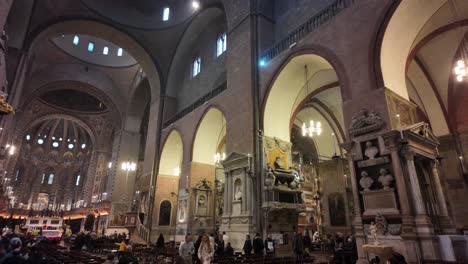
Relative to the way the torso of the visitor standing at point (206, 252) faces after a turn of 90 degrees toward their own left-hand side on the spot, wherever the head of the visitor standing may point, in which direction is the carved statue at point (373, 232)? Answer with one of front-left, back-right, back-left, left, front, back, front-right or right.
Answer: front

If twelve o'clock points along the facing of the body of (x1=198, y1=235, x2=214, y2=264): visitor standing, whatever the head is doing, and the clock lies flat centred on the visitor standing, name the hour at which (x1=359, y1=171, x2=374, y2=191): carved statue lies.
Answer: The carved statue is roughly at 8 o'clock from the visitor standing.

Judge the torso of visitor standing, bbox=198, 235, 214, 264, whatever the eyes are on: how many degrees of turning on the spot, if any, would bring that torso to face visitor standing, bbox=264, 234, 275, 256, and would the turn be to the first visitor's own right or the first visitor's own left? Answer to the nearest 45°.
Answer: approximately 135° to the first visitor's own left

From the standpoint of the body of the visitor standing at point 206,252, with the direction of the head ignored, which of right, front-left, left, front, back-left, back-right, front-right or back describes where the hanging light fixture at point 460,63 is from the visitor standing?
left

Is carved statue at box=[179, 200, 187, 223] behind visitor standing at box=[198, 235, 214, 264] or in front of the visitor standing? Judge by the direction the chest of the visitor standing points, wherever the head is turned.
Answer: in front

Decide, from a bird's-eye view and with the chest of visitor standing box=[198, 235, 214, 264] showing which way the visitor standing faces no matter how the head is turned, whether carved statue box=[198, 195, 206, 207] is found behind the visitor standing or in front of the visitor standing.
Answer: in front

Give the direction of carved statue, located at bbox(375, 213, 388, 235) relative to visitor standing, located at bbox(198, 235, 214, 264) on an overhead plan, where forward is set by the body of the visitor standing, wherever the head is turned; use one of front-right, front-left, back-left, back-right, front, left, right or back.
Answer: back-left

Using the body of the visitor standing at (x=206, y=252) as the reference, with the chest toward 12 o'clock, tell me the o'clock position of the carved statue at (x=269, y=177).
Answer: The carved statue is roughly at 7 o'clock from the visitor standing.

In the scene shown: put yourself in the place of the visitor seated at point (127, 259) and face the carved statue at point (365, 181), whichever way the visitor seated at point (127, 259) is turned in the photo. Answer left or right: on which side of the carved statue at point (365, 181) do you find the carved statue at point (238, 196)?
left

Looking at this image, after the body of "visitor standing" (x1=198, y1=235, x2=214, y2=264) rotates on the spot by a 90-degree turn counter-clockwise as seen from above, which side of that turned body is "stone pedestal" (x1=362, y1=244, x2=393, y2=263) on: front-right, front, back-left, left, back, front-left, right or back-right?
front

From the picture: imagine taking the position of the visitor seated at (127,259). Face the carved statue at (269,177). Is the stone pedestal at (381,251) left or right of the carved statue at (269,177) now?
right
